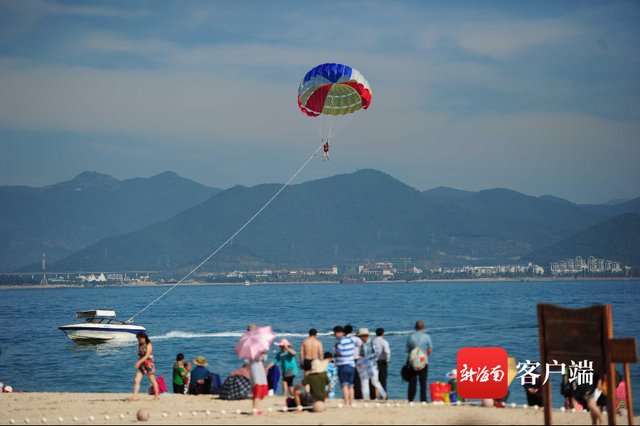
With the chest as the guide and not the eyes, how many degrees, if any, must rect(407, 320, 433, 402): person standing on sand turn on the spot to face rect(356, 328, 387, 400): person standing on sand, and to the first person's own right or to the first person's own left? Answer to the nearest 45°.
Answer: approximately 45° to the first person's own left

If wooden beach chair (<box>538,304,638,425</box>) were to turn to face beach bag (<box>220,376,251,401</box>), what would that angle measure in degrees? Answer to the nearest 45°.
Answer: approximately 90° to its left

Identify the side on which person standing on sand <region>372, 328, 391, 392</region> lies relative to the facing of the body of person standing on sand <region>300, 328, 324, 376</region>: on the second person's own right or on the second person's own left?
on the second person's own right

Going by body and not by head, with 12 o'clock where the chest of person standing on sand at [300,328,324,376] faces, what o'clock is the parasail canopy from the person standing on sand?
The parasail canopy is roughly at 12 o'clock from the person standing on sand.

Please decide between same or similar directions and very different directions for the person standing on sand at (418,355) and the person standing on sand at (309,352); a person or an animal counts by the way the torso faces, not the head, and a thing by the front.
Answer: same or similar directions

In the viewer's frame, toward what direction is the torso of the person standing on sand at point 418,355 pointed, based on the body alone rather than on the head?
away from the camera

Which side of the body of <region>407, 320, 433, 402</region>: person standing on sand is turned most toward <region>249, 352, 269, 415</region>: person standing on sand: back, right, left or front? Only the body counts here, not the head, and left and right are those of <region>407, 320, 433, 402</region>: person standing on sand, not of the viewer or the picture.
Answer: left

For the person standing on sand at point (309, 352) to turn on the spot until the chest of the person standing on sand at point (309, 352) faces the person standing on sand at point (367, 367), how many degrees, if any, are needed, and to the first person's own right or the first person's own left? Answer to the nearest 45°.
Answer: approximately 45° to the first person's own right

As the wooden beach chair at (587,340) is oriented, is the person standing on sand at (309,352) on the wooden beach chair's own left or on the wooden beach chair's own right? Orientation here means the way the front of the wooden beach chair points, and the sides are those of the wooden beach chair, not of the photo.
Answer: on the wooden beach chair's own left

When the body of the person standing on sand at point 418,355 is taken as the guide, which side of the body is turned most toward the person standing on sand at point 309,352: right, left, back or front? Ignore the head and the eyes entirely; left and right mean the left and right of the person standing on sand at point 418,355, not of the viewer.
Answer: left

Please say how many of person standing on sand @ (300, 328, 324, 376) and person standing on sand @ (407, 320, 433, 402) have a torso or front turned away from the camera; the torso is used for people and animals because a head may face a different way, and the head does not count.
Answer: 2

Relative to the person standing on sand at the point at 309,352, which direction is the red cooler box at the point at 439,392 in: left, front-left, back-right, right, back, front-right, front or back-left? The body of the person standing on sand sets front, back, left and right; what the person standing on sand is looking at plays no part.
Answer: right

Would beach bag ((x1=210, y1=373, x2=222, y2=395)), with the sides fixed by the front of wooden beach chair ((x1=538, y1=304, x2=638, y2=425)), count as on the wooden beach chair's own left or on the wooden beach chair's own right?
on the wooden beach chair's own left

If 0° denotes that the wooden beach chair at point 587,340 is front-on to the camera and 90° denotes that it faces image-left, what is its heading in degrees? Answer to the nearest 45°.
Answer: approximately 225°

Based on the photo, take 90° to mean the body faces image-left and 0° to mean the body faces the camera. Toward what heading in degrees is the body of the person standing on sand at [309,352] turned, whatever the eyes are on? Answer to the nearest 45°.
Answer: approximately 180°
